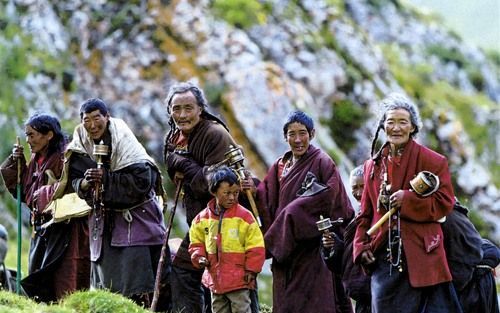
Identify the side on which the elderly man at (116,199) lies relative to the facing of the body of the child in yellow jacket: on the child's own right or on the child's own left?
on the child's own right

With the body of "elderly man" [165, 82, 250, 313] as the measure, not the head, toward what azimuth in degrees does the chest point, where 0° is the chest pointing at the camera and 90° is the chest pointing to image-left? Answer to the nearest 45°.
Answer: approximately 45°

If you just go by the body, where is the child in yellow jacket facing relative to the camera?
toward the camera

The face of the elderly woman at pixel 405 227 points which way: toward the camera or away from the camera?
toward the camera

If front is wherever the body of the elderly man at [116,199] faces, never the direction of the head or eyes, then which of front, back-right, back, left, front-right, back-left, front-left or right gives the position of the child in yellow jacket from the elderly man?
left

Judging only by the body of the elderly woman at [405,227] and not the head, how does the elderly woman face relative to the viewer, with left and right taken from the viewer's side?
facing the viewer and to the left of the viewer

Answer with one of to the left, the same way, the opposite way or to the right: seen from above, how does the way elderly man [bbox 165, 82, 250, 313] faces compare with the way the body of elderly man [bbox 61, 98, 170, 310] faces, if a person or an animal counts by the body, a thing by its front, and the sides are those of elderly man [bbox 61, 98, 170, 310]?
the same way

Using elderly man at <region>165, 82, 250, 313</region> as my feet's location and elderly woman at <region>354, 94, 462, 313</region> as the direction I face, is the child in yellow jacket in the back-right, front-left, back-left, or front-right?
front-right

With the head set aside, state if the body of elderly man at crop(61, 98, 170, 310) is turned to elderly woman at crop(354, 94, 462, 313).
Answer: no

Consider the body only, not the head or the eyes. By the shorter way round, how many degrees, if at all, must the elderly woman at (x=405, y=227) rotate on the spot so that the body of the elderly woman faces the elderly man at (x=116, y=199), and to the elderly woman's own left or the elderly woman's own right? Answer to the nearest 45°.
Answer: approximately 45° to the elderly woman's own right

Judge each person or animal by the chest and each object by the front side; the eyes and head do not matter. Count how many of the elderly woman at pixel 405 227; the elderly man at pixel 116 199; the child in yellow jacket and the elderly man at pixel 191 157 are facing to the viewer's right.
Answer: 0

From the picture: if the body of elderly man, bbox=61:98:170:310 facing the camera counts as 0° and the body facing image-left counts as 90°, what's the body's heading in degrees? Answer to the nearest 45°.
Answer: approximately 45°

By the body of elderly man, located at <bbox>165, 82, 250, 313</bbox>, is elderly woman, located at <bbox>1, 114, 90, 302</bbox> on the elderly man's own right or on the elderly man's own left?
on the elderly man's own right

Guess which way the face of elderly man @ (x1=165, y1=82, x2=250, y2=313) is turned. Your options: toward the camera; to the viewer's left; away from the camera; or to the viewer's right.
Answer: toward the camera

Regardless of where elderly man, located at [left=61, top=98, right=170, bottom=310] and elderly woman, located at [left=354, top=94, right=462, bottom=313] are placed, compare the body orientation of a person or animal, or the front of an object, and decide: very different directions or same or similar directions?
same or similar directions

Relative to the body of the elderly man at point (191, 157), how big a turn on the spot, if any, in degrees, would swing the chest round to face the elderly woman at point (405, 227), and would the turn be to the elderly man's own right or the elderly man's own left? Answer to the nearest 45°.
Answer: approximately 90° to the elderly man's own left

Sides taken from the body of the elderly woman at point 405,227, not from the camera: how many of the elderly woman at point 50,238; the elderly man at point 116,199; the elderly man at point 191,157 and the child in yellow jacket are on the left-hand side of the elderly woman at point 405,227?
0
